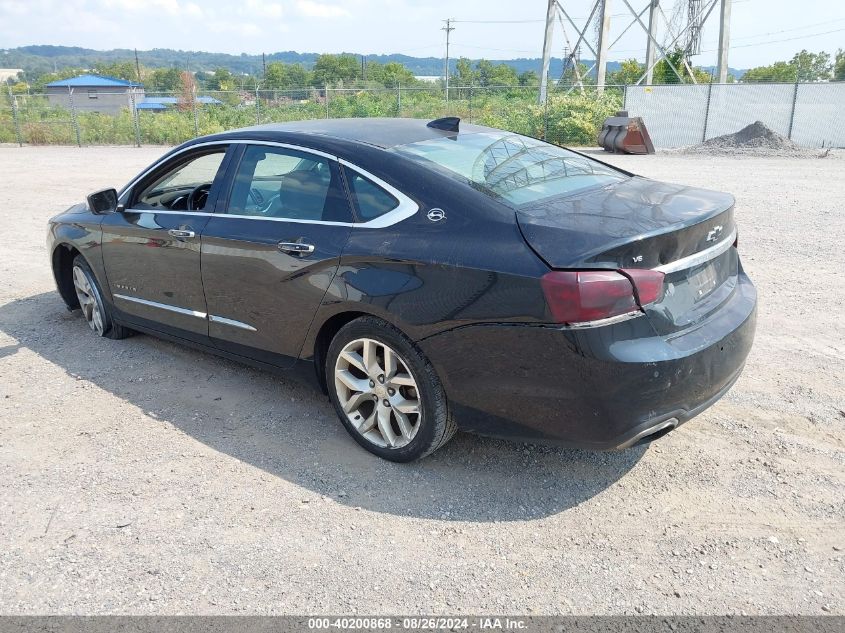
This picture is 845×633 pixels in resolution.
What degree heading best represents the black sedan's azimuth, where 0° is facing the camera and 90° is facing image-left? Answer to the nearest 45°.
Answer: approximately 135°

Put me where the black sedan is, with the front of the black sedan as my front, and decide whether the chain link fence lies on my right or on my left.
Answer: on my right

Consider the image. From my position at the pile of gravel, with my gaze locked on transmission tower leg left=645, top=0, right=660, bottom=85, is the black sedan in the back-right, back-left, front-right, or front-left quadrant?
back-left

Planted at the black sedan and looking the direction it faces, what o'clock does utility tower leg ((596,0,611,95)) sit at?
The utility tower leg is roughly at 2 o'clock from the black sedan.

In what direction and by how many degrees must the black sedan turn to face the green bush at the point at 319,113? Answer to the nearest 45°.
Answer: approximately 45° to its right

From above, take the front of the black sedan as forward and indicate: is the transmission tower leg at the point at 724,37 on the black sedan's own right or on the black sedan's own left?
on the black sedan's own right

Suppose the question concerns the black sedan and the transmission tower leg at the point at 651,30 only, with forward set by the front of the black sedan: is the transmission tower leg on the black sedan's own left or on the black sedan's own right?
on the black sedan's own right

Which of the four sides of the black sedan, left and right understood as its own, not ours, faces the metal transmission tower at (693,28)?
right
